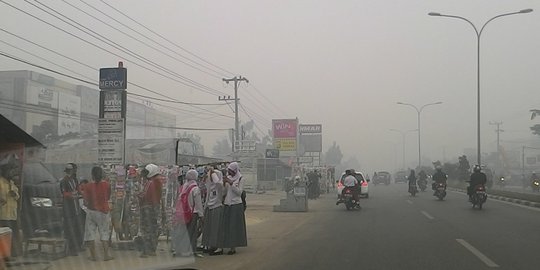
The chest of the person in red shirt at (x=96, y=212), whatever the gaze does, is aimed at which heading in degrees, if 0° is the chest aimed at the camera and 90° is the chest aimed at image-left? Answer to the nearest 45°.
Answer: approximately 180°

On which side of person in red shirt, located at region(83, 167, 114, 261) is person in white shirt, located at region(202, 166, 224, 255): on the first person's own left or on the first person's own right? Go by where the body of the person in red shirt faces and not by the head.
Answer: on the first person's own right

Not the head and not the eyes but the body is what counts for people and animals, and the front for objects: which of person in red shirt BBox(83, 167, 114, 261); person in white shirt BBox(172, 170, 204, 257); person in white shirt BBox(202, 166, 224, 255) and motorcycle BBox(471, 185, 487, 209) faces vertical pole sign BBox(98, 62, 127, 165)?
the person in red shirt

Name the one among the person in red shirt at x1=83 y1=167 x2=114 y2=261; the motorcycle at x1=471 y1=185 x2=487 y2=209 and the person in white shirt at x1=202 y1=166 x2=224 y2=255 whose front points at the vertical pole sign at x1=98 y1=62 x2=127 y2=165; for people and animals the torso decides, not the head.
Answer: the person in red shirt

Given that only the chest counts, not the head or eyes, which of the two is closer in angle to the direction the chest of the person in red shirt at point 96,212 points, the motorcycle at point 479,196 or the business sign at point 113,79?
the business sign

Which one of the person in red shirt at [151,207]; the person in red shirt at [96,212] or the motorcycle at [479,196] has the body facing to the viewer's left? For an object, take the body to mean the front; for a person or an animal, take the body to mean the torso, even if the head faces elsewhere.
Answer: the person in red shirt at [151,207]

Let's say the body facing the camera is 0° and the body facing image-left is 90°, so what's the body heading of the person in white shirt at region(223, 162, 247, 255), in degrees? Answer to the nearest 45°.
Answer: approximately 45°

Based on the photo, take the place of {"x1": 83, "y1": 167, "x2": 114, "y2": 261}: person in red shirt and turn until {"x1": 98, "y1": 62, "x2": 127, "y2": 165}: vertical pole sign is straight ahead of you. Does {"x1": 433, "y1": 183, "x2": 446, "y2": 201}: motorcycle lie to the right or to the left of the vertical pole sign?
right
